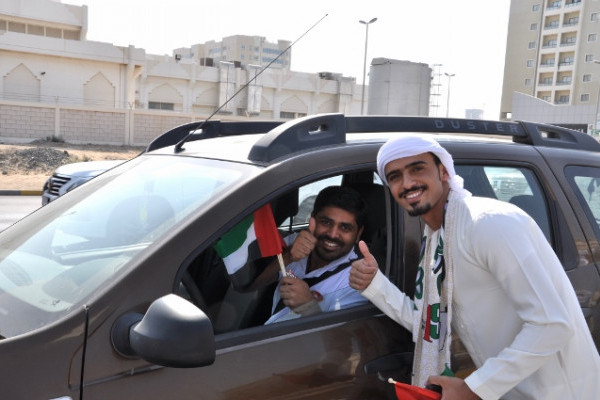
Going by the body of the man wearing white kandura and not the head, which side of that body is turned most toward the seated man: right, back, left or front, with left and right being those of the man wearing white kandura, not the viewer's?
right

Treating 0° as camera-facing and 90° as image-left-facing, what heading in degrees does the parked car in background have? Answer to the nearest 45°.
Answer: approximately 45°

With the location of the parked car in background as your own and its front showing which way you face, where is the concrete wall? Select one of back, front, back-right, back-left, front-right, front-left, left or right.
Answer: back-right

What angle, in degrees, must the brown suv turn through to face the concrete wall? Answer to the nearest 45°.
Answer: approximately 135° to its right

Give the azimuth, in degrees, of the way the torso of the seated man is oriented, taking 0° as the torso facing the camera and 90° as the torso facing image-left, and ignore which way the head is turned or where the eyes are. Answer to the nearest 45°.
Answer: approximately 45°

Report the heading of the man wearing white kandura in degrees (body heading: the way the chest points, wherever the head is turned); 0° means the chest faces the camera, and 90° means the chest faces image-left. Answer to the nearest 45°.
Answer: approximately 45°

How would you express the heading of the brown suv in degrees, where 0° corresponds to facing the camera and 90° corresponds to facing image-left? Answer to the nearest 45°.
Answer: approximately 45°

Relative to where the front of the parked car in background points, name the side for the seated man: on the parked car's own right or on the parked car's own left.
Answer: on the parked car's own left
